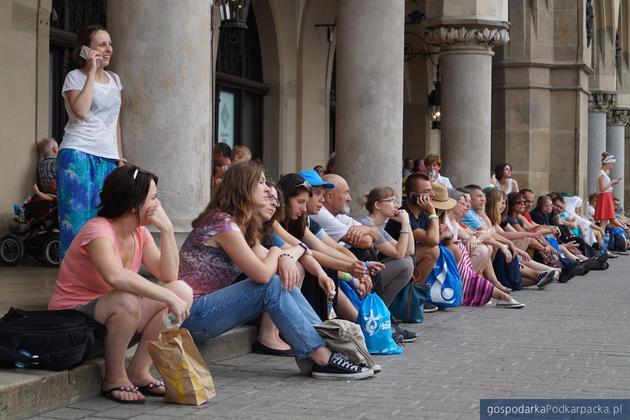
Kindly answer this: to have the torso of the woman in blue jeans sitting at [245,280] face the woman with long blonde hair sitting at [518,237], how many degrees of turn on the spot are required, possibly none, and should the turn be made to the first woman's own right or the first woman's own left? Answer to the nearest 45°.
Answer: approximately 45° to the first woman's own left

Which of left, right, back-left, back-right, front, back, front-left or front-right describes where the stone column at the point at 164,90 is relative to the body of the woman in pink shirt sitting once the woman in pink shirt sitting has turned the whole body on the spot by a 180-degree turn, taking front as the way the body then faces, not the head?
front-right

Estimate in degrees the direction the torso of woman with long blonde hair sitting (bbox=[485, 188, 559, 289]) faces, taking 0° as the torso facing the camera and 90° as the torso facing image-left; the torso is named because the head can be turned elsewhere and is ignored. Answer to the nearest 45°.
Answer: approximately 270°

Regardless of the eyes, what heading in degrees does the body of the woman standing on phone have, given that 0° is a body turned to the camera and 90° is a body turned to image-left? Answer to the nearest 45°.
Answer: approximately 315°

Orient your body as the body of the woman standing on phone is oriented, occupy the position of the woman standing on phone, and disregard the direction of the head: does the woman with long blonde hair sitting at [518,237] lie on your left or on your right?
on your left

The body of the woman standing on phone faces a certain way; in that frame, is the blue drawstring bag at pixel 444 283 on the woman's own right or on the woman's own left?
on the woman's own left

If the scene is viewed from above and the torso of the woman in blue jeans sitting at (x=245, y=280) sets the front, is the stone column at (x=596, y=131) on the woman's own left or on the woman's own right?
on the woman's own left

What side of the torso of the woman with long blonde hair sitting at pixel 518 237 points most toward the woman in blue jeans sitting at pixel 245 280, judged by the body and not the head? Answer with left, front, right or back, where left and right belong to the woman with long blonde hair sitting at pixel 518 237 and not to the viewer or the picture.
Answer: right

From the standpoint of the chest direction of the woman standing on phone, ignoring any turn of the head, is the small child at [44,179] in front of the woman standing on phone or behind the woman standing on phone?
behind
